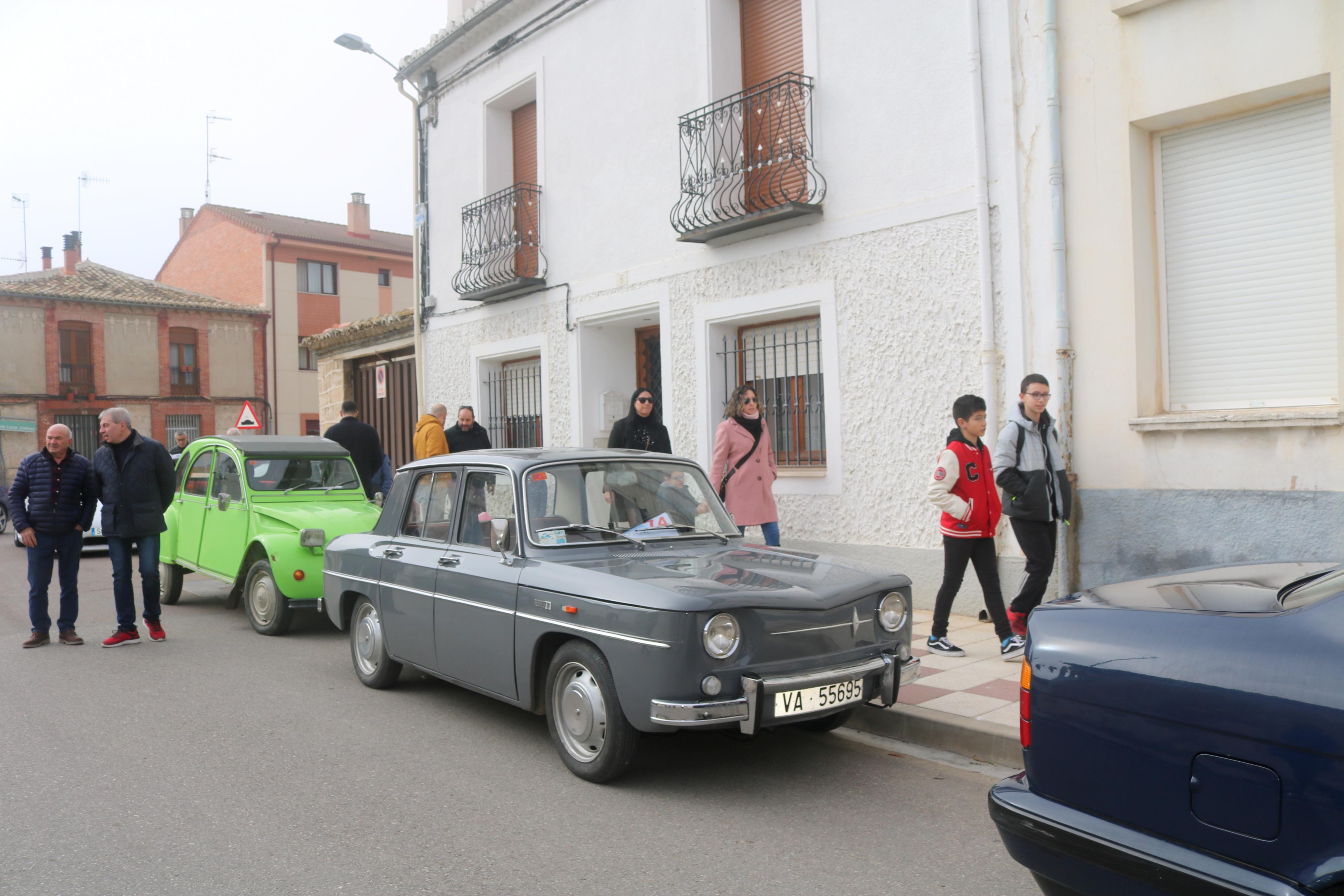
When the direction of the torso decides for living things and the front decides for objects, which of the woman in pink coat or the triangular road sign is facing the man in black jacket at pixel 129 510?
the triangular road sign

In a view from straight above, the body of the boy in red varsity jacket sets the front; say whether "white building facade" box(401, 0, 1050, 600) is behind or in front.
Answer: behind

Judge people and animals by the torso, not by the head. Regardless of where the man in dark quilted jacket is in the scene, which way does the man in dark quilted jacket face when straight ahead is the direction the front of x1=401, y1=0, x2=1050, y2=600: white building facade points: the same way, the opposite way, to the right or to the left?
to the left

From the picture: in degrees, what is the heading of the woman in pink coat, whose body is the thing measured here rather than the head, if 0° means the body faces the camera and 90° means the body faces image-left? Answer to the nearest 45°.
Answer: approximately 315°

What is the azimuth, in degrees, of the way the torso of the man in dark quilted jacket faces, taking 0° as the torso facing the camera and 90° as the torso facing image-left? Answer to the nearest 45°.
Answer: approximately 0°

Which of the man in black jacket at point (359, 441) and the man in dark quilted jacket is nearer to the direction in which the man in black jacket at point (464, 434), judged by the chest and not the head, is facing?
the man in dark quilted jacket

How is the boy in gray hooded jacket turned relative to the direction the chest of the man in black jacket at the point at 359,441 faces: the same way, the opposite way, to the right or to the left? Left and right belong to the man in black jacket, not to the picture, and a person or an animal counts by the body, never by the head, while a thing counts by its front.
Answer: the opposite way

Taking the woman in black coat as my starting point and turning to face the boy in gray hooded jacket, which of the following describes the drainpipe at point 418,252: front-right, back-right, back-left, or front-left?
back-left

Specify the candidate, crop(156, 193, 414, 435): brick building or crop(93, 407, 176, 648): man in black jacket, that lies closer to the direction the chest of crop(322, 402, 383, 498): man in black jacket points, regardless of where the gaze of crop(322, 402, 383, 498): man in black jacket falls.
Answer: the brick building

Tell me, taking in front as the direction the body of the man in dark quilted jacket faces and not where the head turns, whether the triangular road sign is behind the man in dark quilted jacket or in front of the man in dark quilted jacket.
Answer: behind

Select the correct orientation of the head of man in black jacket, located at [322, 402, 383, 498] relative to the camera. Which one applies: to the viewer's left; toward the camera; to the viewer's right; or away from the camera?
away from the camera

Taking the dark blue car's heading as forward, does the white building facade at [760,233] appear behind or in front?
behind

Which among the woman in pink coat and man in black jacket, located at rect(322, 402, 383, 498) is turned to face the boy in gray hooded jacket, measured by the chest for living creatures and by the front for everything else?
the woman in pink coat
